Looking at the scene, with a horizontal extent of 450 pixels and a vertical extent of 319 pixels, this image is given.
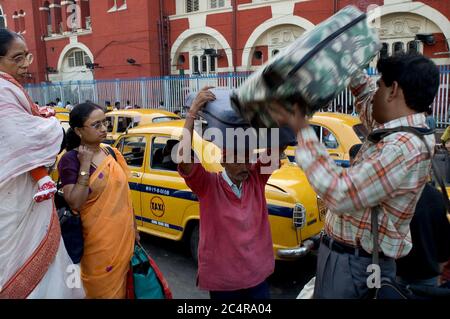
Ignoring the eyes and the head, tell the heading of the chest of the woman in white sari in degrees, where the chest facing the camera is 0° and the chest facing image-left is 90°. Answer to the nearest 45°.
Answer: approximately 315°

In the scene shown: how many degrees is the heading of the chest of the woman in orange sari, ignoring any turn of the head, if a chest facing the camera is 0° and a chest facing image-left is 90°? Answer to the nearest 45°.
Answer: approximately 315°

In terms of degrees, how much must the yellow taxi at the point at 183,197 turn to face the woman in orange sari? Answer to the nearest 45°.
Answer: approximately 135° to its left

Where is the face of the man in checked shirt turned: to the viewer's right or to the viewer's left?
to the viewer's left

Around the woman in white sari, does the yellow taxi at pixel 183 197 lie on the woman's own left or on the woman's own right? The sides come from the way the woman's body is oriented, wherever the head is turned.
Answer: on the woman's own left

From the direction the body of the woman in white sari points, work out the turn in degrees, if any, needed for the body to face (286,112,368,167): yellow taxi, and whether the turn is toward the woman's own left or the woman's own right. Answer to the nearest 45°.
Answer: approximately 90° to the woman's own left

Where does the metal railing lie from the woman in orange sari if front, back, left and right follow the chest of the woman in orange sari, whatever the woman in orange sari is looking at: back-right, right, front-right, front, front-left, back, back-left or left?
back-left

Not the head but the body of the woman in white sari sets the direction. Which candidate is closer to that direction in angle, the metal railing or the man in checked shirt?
the man in checked shirt
